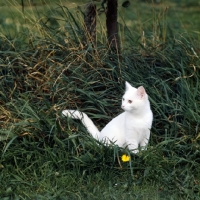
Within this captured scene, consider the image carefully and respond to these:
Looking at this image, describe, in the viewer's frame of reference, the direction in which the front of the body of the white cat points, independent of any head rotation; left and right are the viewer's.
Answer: facing the viewer and to the right of the viewer

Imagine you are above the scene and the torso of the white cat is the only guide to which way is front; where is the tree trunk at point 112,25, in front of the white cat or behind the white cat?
behind
